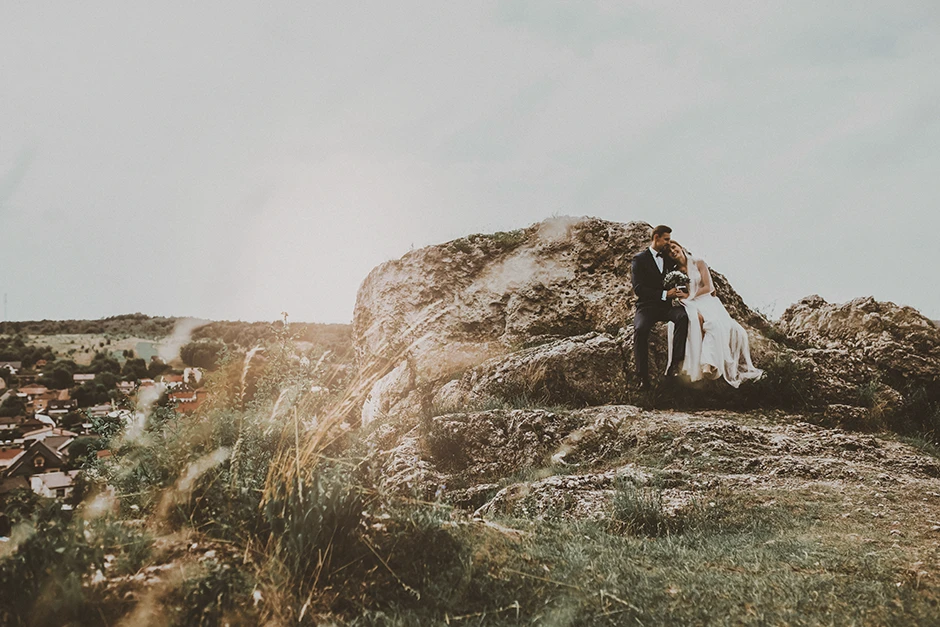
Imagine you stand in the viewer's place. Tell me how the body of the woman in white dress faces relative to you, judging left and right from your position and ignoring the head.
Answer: facing the viewer and to the left of the viewer

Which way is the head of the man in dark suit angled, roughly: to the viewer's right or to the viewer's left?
to the viewer's right

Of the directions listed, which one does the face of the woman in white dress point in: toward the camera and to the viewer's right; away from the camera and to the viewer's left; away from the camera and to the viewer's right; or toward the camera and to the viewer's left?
toward the camera and to the viewer's left

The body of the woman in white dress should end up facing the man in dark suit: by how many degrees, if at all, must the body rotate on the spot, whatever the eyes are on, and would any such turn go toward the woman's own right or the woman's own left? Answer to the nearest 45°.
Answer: approximately 45° to the woman's own right
